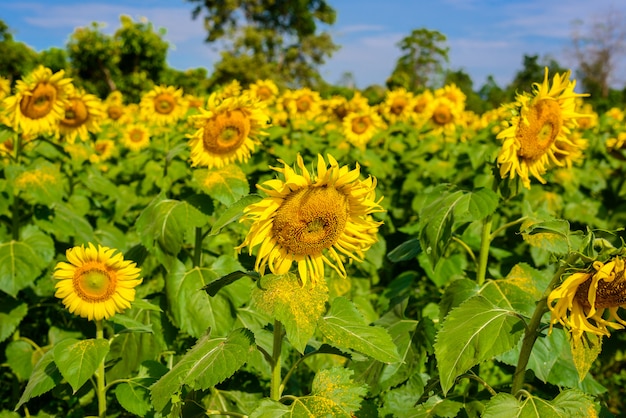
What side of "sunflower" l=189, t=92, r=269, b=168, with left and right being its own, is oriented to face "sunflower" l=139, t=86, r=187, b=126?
back

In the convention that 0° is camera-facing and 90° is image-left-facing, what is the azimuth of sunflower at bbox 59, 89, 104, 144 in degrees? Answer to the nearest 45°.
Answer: approximately 45°

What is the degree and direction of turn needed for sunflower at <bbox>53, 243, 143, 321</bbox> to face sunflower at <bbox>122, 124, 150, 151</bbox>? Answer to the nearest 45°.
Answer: approximately 180°

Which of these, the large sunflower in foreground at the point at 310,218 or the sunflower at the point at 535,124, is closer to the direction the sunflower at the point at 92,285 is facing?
the large sunflower in foreground

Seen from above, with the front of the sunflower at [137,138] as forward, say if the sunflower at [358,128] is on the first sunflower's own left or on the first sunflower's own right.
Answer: on the first sunflower's own left

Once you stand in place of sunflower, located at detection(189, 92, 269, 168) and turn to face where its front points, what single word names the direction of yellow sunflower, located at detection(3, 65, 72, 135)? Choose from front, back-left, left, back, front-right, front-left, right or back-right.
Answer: back-right

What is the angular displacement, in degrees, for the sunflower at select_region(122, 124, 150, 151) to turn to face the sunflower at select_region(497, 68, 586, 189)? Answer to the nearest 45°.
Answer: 0° — it already faces it

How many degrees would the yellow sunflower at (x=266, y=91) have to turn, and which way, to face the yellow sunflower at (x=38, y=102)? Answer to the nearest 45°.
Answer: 0° — it already faces it
